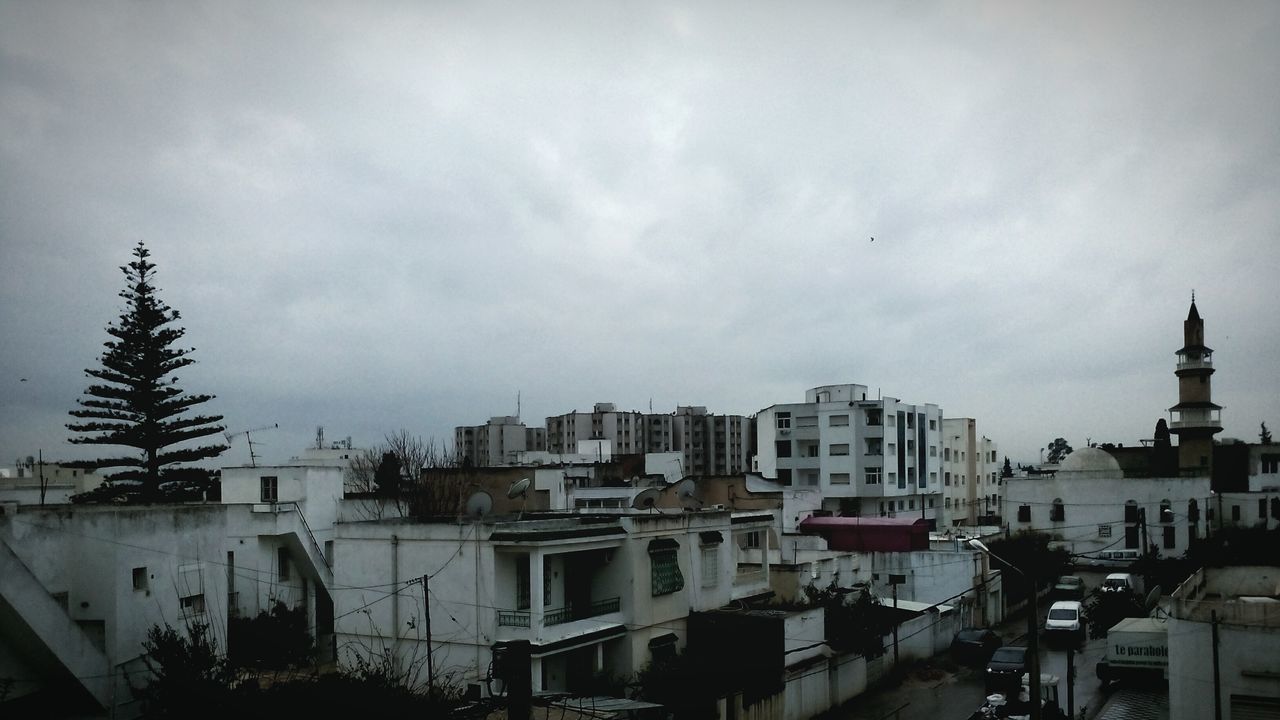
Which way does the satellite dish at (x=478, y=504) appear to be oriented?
toward the camera

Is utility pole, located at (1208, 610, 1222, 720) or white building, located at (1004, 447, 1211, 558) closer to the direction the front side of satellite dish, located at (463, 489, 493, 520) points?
the utility pole

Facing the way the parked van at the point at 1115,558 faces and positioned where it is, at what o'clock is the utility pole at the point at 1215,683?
The utility pole is roughly at 9 o'clock from the parked van.

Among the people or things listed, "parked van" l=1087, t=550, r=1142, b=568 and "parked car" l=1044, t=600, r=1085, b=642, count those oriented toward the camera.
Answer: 1

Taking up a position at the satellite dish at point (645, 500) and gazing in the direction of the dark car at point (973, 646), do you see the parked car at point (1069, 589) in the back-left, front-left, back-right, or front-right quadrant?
front-left

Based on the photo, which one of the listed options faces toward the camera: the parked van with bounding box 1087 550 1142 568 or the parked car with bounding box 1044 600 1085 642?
the parked car with bounding box 1044 600 1085 642

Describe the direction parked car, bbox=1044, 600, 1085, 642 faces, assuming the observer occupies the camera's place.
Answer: facing the viewer

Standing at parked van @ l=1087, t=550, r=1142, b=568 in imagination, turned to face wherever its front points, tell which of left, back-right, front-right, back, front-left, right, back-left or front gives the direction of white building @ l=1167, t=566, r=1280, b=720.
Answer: left

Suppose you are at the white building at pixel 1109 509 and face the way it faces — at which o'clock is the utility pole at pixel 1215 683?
The utility pole is roughly at 12 o'clock from the white building.

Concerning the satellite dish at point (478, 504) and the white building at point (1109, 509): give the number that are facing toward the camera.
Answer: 2

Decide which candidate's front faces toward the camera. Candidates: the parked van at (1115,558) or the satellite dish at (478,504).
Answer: the satellite dish
